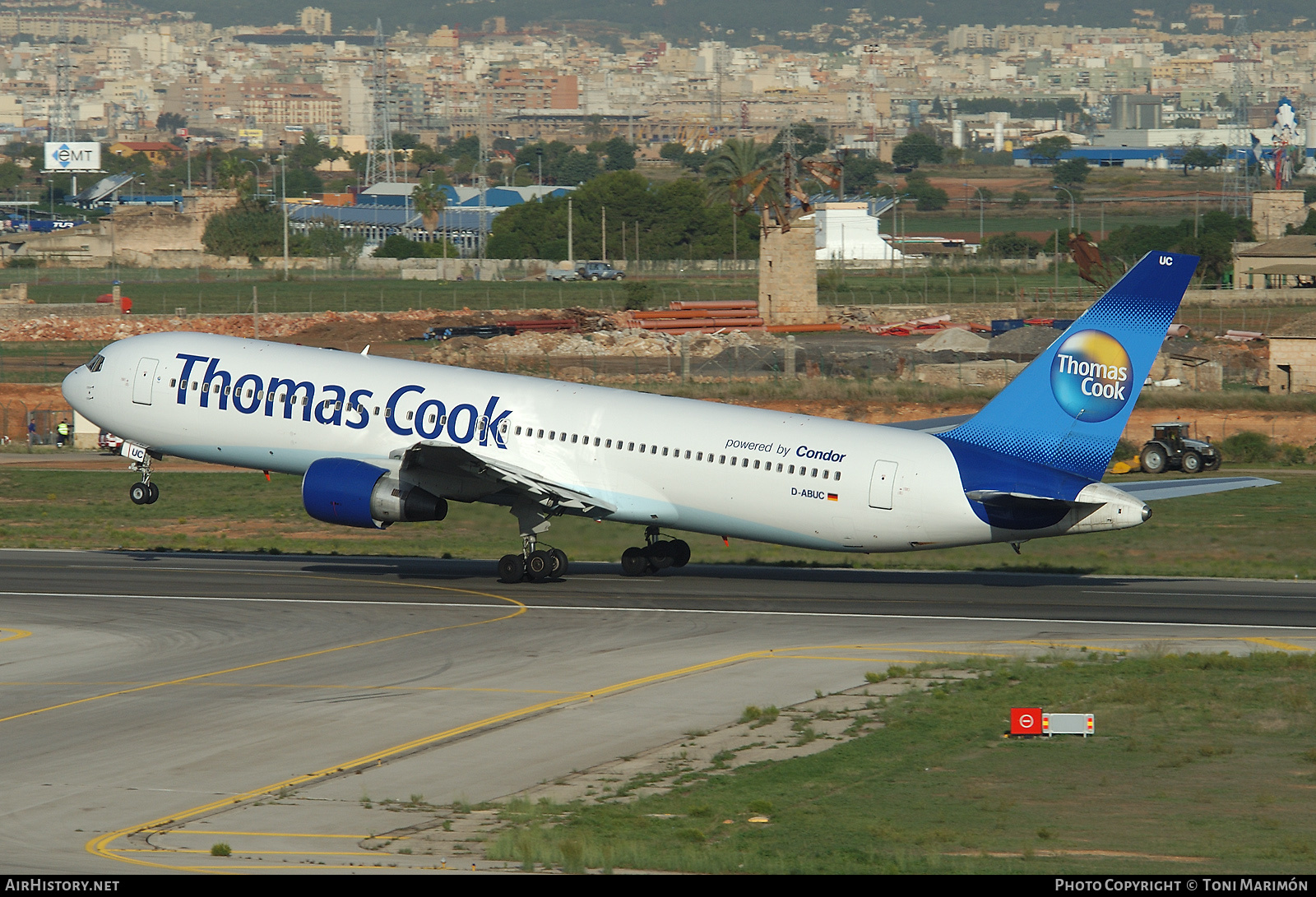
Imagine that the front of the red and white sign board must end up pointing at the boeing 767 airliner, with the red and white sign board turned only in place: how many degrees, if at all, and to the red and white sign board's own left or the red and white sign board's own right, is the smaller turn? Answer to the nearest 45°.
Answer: approximately 135° to the red and white sign board's own right

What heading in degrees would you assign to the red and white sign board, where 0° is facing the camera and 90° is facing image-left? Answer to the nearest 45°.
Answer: approximately 0°
